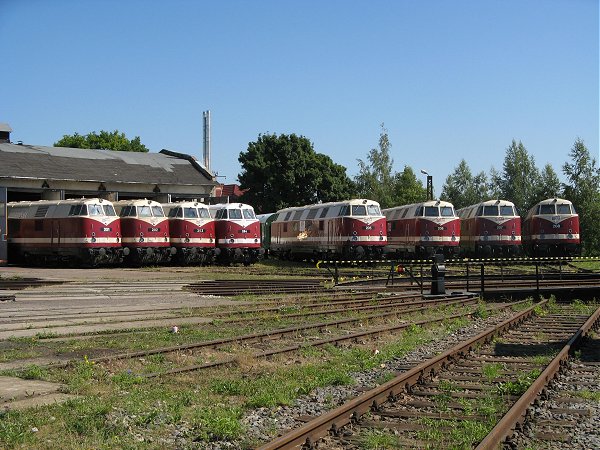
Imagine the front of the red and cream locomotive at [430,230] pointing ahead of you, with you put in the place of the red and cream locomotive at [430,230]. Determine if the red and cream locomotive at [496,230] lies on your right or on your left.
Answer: on your left

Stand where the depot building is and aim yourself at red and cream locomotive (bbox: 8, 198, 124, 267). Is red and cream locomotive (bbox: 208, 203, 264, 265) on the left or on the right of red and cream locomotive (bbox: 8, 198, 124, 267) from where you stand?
left

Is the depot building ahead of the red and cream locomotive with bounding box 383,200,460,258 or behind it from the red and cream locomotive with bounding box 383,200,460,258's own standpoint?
behind

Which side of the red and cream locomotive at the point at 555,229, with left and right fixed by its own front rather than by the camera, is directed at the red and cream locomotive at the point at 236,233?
right

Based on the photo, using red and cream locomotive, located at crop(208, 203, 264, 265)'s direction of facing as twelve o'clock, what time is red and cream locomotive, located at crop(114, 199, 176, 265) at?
red and cream locomotive, located at crop(114, 199, 176, 265) is roughly at 4 o'clock from red and cream locomotive, located at crop(208, 203, 264, 265).

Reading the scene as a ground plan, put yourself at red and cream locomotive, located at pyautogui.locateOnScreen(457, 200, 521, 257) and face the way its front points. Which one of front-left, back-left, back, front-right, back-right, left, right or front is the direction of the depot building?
back-right

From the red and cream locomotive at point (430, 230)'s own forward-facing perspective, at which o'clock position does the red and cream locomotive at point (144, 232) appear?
the red and cream locomotive at point (144, 232) is roughly at 4 o'clock from the red and cream locomotive at point (430, 230).

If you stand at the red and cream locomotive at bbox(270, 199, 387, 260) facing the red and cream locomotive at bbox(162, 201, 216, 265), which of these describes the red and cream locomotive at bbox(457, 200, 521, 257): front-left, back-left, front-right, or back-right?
back-right
